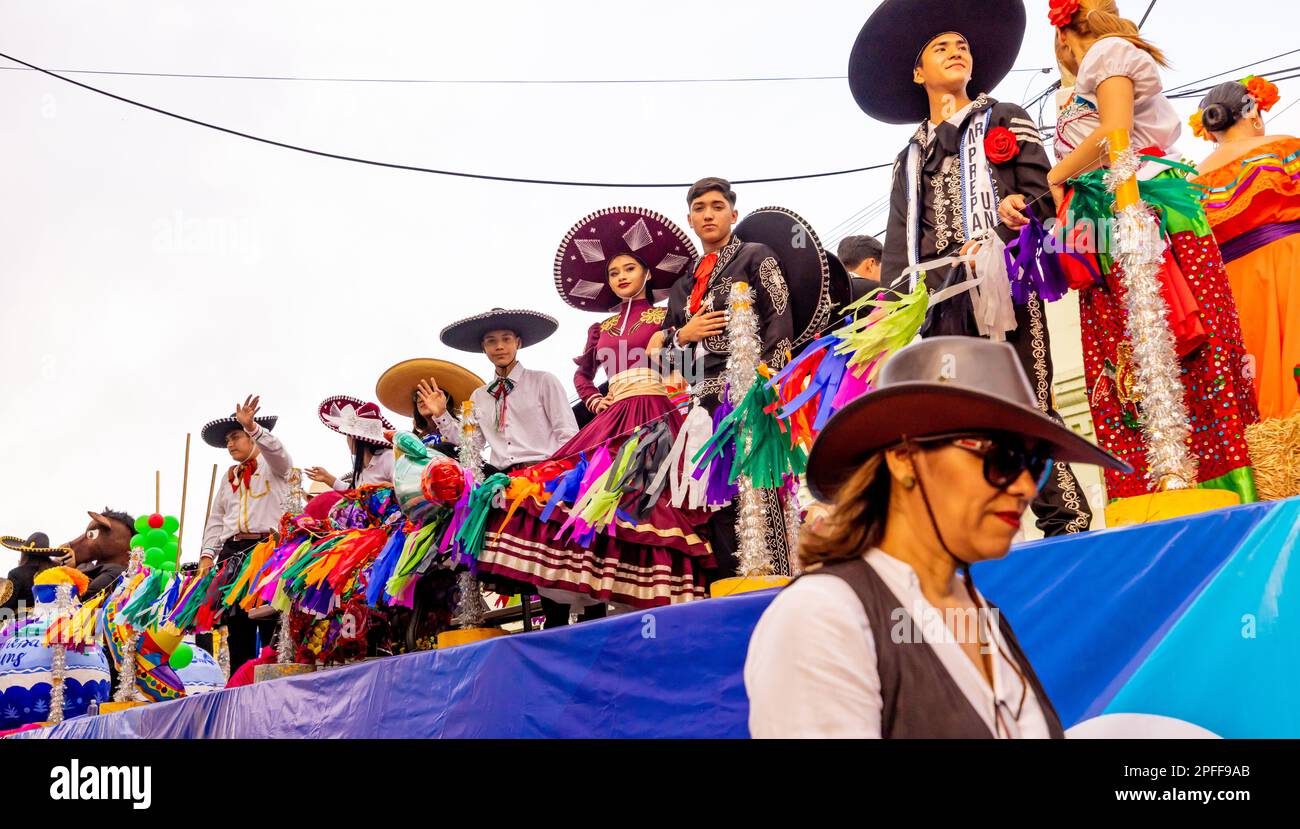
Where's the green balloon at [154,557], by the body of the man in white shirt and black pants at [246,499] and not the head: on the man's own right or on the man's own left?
on the man's own right

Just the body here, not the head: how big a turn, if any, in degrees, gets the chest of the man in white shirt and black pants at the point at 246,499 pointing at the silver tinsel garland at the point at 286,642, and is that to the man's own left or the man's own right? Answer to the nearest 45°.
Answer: approximately 45° to the man's own left

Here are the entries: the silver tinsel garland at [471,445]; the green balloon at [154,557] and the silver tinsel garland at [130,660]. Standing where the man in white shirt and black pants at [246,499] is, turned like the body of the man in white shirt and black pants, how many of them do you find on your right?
2

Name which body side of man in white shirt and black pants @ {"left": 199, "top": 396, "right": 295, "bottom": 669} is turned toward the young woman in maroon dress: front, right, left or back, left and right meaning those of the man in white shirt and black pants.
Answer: left

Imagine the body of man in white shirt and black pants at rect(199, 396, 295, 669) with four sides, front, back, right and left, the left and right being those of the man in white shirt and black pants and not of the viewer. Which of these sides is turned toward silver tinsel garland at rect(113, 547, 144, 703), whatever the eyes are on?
right

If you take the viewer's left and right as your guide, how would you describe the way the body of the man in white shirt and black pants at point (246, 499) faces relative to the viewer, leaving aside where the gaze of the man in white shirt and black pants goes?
facing the viewer and to the left of the viewer

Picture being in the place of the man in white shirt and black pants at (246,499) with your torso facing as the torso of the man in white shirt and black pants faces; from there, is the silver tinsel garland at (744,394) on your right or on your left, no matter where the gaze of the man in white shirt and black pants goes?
on your left

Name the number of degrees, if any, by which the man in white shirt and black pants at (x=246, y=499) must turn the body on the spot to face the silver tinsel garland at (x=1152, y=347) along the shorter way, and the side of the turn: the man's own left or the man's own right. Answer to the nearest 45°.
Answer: approximately 45° to the man's own left
